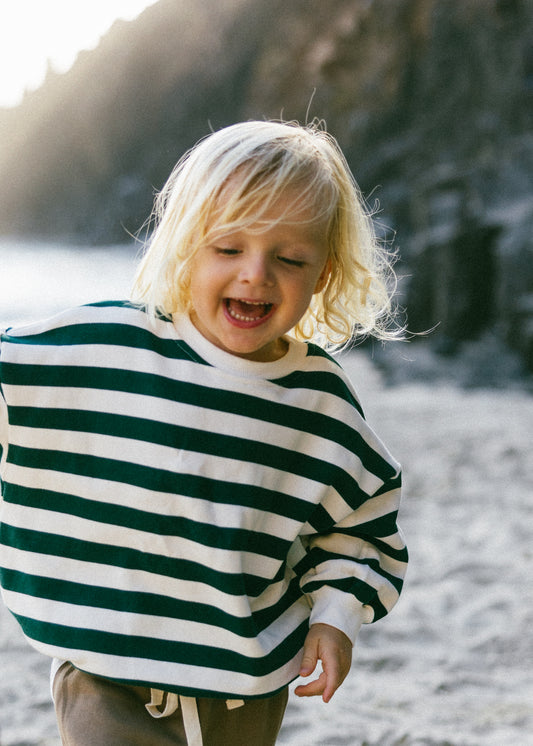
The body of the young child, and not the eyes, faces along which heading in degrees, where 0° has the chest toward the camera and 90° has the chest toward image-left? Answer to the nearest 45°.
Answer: approximately 0°
